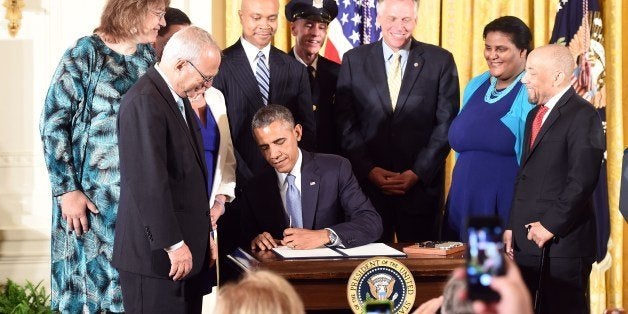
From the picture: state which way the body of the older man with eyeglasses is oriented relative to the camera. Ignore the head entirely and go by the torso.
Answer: to the viewer's right

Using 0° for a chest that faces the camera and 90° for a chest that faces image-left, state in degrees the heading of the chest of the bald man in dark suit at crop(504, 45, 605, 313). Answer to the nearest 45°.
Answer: approximately 45°

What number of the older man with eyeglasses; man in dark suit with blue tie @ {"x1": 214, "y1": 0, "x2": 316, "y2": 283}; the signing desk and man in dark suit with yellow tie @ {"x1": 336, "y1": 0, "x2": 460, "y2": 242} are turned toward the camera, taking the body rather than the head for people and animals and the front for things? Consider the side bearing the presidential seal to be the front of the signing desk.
3

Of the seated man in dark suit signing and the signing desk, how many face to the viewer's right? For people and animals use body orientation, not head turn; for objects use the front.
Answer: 0

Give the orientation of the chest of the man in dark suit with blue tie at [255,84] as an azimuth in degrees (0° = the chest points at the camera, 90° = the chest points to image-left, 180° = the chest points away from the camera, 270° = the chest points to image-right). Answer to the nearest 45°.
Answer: approximately 0°

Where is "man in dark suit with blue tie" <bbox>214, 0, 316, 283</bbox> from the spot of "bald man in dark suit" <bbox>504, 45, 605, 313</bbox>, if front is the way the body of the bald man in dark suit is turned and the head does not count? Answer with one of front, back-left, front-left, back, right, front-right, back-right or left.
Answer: front-right

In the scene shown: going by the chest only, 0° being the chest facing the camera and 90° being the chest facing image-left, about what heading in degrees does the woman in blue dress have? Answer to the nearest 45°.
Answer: approximately 45°

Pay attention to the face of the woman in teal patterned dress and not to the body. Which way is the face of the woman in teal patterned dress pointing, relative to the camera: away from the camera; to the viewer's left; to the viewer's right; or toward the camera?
to the viewer's right
